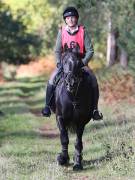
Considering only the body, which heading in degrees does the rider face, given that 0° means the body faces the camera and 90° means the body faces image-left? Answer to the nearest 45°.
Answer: approximately 0°
